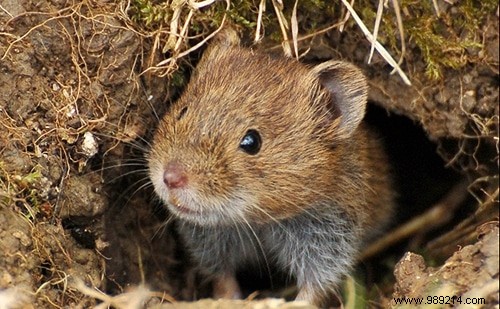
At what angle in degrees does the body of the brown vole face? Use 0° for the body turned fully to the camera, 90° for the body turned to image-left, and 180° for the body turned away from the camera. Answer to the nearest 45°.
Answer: approximately 45°
